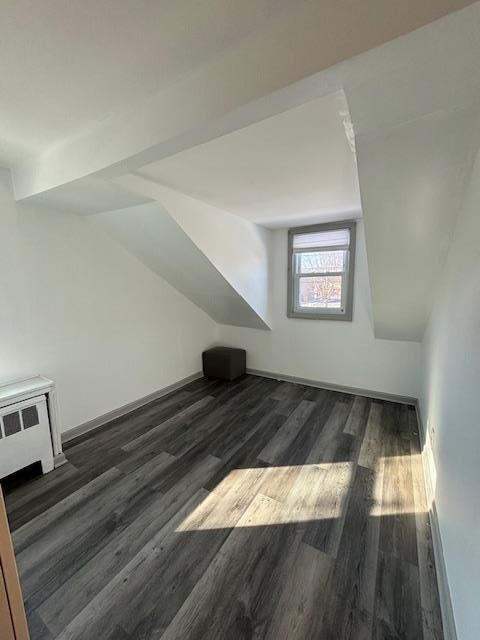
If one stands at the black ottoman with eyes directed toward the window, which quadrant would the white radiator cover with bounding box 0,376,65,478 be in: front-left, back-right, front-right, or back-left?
back-right

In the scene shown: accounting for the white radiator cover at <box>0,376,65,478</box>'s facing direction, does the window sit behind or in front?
in front

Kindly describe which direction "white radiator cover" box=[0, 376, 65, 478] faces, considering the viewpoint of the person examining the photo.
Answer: facing the viewer and to the right of the viewer

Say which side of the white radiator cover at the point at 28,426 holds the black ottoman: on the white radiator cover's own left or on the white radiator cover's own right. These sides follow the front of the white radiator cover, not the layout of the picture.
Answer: on the white radiator cover's own left

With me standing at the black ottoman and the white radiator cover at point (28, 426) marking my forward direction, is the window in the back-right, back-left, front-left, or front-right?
back-left
